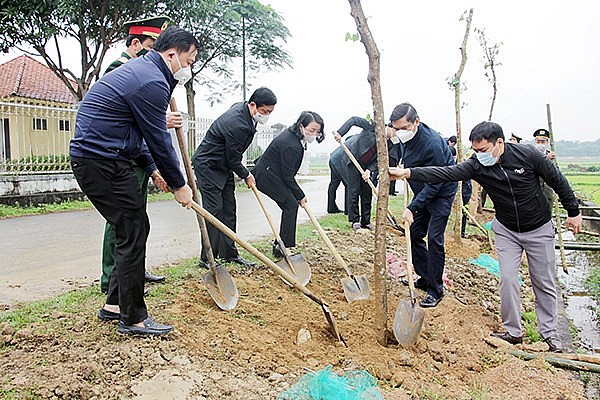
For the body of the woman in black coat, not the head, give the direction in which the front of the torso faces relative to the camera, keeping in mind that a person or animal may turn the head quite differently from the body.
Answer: to the viewer's right

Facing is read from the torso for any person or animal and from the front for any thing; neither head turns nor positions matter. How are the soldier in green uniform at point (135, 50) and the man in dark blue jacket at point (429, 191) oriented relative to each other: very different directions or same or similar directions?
very different directions

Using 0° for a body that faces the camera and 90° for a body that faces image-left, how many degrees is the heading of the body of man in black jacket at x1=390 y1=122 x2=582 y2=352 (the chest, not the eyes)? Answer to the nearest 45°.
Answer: approximately 45°

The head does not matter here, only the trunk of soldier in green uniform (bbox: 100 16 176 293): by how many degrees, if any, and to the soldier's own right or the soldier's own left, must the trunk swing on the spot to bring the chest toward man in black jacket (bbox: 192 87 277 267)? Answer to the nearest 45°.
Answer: approximately 45° to the soldier's own left

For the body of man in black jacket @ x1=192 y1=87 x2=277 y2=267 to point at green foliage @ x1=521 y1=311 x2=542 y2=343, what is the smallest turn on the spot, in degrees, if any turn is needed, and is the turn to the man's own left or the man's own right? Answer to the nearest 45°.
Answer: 0° — they already face it

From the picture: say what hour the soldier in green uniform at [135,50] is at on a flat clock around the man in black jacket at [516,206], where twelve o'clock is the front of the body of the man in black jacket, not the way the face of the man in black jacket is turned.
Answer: The soldier in green uniform is roughly at 1 o'clock from the man in black jacket.

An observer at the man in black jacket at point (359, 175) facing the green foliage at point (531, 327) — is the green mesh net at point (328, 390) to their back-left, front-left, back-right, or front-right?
front-right

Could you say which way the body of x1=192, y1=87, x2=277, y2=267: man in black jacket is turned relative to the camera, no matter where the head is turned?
to the viewer's right

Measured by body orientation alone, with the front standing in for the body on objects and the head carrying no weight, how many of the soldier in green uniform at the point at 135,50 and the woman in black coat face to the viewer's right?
2

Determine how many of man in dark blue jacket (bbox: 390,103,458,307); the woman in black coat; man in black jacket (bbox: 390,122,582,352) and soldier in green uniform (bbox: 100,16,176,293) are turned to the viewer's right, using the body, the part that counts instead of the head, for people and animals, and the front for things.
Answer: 2

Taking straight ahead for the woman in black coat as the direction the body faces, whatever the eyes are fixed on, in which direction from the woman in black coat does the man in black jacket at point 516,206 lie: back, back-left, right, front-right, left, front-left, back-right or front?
front-right

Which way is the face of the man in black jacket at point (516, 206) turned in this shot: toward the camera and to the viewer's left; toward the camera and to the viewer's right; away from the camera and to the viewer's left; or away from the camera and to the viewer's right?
toward the camera and to the viewer's left

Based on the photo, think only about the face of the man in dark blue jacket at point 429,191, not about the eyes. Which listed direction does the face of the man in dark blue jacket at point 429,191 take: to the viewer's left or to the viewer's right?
to the viewer's left

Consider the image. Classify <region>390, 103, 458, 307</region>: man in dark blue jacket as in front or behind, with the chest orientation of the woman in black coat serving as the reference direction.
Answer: in front

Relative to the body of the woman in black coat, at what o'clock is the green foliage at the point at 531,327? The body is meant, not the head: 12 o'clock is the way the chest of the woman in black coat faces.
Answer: The green foliage is roughly at 1 o'clock from the woman in black coat.
